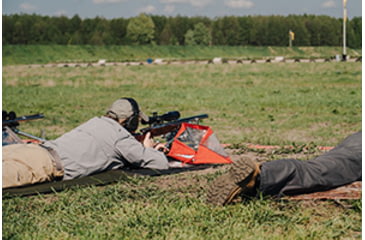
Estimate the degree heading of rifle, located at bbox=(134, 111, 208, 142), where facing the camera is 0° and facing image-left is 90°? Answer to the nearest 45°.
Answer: approximately 270°
